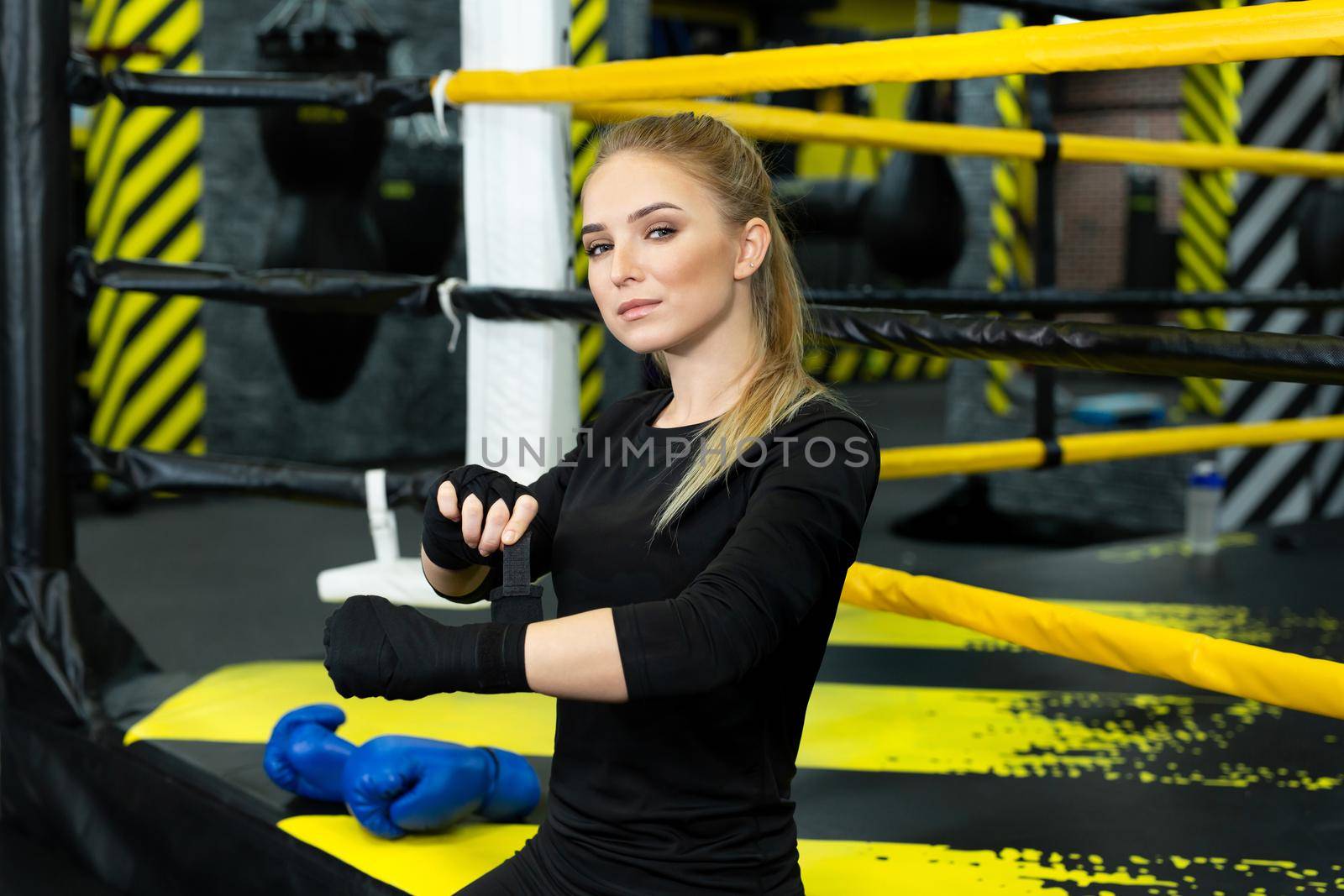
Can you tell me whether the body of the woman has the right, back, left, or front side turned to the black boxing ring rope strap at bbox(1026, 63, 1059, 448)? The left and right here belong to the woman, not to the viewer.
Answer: back

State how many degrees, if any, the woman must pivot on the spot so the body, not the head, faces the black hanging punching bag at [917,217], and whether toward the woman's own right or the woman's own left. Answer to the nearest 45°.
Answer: approximately 135° to the woman's own right

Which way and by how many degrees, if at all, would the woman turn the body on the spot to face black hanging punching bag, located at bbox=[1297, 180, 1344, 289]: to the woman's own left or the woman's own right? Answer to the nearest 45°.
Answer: approximately 180°

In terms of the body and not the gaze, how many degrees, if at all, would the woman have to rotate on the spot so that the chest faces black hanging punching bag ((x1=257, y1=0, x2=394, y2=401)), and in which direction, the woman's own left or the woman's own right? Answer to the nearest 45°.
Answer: approximately 135° to the woman's own right

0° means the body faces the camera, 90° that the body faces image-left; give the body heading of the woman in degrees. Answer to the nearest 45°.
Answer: approximately 45°

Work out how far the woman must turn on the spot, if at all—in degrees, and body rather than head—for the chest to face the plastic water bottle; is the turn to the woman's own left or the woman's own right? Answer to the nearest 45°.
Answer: approximately 180°
